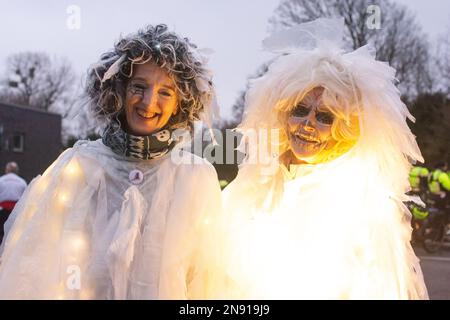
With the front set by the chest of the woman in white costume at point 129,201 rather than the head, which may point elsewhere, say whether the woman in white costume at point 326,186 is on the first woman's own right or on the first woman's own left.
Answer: on the first woman's own left

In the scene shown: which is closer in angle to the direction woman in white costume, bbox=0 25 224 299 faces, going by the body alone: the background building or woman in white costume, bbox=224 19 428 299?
the woman in white costume

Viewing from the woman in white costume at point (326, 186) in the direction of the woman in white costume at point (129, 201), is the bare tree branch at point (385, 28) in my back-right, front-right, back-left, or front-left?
back-right

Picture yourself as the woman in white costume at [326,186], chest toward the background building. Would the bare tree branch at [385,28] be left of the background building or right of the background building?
right

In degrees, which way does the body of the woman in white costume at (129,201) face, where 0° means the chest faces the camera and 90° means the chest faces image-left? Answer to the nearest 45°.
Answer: approximately 0°

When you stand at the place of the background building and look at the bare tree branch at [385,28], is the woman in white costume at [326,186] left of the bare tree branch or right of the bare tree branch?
right

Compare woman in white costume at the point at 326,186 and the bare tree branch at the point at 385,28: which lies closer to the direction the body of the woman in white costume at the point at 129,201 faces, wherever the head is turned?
the woman in white costume

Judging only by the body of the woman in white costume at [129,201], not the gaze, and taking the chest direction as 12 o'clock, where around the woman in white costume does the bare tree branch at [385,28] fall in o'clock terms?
The bare tree branch is roughly at 7 o'clock from the woman in white costume.

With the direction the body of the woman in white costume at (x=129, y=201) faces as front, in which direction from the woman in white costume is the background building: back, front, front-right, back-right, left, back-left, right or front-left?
back
